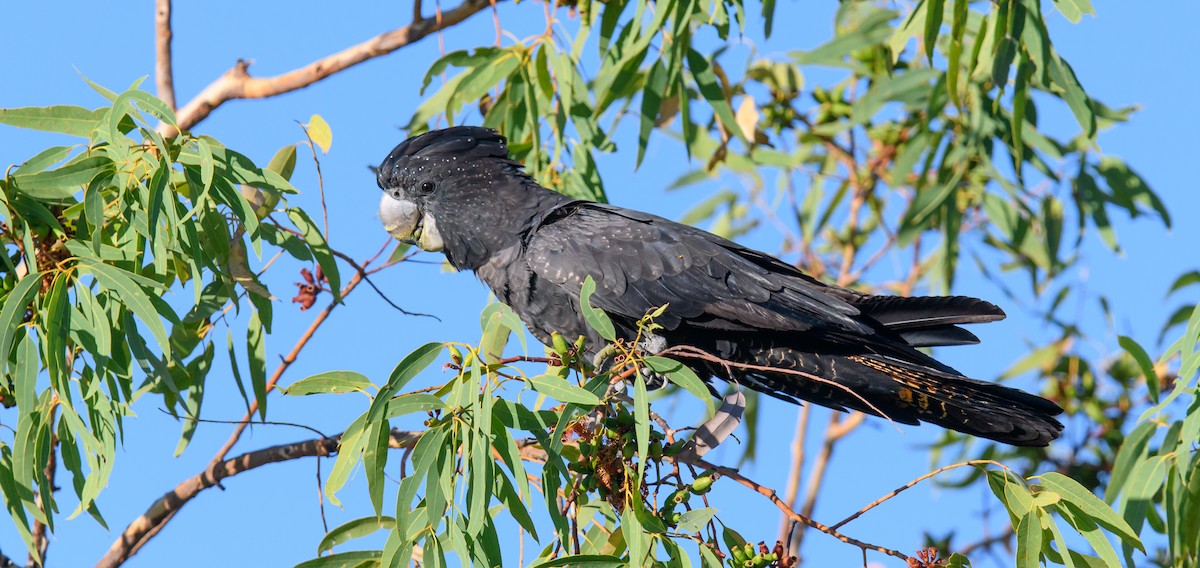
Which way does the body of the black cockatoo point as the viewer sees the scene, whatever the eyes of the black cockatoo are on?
to the viewer's left
